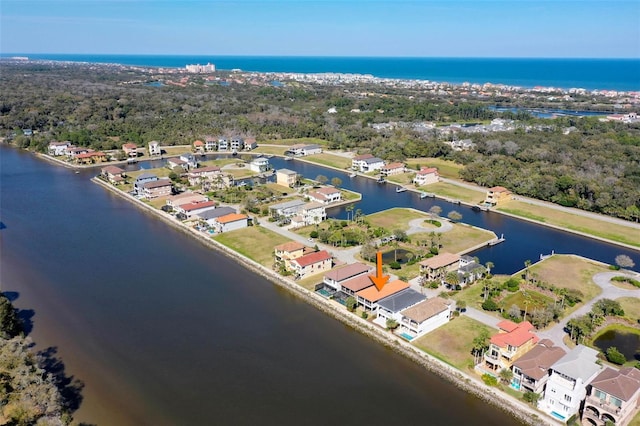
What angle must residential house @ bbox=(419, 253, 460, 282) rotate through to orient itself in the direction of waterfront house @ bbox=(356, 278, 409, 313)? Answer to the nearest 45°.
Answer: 0° — it already faces it

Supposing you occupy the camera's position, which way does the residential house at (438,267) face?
facing the viewer and to the left of the viewer

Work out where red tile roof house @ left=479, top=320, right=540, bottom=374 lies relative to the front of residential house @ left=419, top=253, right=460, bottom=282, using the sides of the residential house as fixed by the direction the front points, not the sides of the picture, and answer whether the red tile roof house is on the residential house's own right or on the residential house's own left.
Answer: on the residential house's own left

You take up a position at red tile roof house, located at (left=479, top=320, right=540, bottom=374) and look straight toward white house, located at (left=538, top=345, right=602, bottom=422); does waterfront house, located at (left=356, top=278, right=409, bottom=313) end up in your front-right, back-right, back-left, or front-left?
back-right

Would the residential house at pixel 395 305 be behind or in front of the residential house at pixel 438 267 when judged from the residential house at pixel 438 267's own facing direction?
in front

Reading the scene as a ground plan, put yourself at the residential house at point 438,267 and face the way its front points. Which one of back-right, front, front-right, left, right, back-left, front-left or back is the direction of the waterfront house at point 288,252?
front-right
